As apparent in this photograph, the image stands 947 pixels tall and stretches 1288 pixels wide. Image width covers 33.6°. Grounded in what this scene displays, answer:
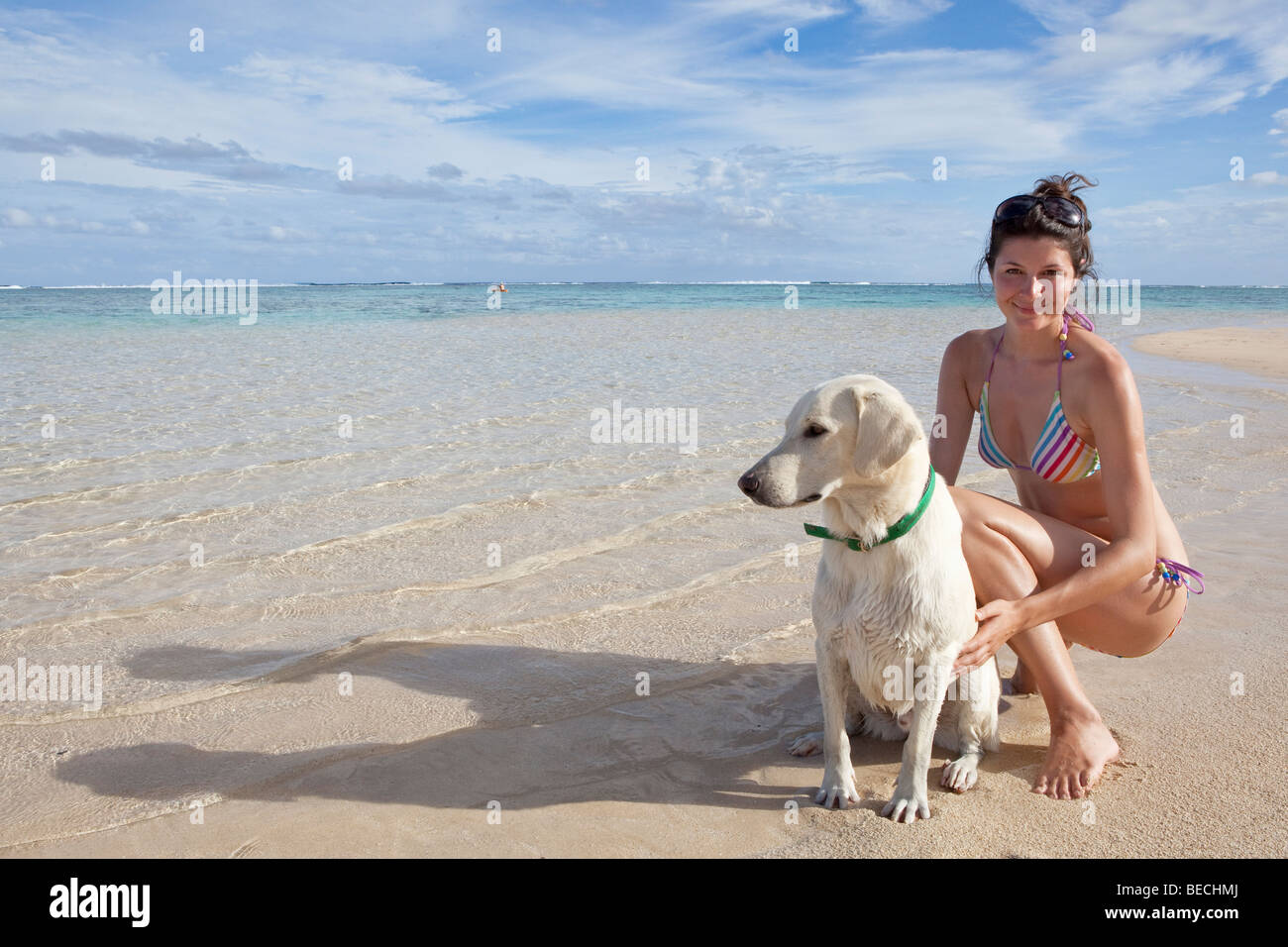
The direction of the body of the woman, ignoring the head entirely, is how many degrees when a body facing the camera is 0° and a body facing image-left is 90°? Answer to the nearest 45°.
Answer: approximately 45°

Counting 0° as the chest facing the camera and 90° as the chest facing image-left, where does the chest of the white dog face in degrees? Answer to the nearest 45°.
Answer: approximately 45°

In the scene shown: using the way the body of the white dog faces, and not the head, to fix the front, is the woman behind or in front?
behind
